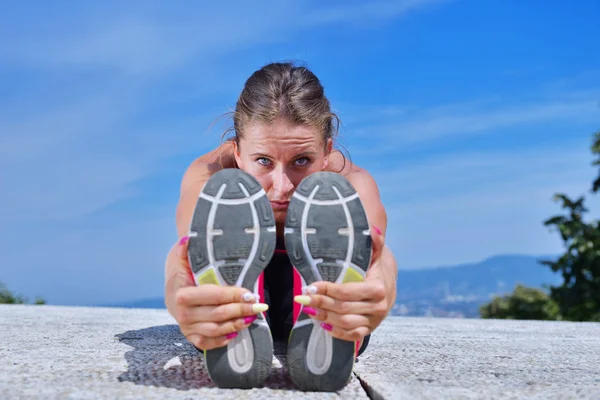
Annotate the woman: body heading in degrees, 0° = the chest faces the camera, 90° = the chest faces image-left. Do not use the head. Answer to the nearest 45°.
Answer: approximately 0°

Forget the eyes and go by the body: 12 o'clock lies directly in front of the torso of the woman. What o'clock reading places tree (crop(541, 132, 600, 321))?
The tree is roughly at 7 o'clock from the woman.
